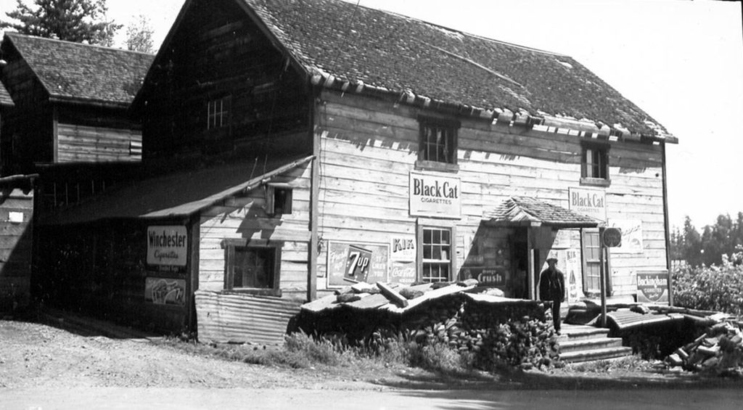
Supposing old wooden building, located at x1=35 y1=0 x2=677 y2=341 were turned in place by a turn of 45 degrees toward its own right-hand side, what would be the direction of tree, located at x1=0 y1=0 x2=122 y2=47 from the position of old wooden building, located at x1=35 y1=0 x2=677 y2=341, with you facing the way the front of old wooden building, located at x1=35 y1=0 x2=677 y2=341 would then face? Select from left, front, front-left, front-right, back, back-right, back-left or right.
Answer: back-right

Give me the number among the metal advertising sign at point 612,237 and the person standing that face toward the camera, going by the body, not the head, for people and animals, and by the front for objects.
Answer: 2

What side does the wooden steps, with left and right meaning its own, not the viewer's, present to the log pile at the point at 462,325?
right

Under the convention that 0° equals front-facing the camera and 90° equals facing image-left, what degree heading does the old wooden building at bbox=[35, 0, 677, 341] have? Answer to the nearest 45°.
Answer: approximately 315°

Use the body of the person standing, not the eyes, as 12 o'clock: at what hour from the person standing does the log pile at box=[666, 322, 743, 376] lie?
The log pile is roughly at 9 o'clock from the person standing.

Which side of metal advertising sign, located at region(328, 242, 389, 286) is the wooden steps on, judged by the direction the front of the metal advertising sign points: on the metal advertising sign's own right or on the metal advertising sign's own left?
on the metal advertising sign's own left

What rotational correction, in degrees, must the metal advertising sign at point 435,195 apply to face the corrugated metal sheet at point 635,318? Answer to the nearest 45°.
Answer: approximately 45° to its left

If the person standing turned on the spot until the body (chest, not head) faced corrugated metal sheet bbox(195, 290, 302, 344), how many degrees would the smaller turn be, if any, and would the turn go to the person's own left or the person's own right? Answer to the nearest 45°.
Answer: approximately 45° to the person's own right

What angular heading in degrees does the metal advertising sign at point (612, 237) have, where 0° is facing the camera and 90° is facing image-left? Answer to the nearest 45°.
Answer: approximately 0°

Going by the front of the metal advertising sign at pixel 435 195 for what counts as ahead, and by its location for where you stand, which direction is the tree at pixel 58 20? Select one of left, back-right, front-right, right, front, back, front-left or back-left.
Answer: back

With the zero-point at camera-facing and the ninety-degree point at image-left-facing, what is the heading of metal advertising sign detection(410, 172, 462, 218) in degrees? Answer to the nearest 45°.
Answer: approximately 315°
